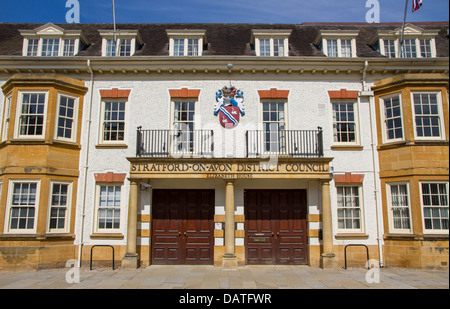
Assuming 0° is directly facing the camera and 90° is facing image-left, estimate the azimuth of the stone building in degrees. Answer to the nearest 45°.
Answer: approximately 0°

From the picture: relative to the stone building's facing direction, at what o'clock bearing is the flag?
The flag is roughly at 10 o'clock from the stone building.
